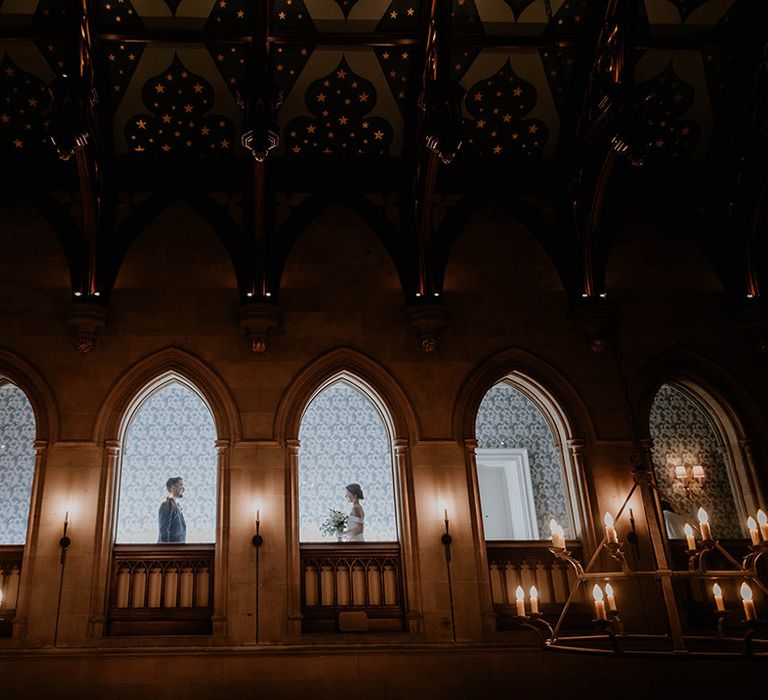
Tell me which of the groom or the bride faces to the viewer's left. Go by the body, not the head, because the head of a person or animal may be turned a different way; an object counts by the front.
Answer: the bride

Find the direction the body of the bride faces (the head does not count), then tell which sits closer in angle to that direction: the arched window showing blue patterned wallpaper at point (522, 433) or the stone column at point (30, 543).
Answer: the stone column

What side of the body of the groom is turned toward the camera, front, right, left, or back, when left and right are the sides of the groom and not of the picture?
right

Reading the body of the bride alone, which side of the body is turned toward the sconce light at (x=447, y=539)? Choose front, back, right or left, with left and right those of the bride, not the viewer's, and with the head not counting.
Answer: back

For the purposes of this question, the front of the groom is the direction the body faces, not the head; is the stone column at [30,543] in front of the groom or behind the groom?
behind

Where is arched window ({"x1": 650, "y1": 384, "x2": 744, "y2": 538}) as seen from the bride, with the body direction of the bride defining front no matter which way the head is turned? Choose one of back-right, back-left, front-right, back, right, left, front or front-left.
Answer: back

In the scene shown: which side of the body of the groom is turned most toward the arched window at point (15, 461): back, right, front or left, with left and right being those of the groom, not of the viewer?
back

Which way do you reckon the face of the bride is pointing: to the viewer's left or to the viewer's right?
to the viewer's left

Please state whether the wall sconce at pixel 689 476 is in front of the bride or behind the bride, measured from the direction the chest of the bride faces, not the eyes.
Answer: behind

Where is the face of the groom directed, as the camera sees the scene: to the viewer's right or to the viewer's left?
to the viewer's right

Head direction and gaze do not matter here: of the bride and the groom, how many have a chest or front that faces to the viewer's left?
1

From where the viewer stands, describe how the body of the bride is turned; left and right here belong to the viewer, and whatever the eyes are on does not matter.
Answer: facing to the left of the viewer
